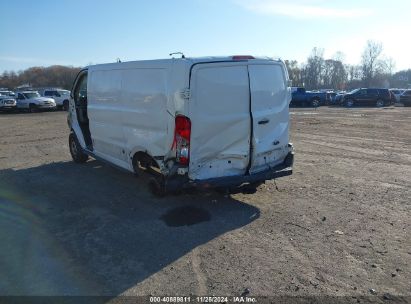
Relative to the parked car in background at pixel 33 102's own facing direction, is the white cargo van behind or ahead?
ahead

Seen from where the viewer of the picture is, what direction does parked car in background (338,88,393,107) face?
facing to the left of the viewer

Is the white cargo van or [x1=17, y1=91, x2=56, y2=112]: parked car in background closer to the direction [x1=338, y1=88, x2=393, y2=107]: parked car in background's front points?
the parked car in background

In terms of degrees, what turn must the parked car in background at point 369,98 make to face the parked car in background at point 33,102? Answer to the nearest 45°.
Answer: approximately 45° to its left

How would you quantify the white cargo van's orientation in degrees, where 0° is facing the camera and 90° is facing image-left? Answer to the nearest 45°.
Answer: approximately 135°

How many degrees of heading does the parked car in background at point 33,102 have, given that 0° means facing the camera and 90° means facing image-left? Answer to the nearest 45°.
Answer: approximately 315°

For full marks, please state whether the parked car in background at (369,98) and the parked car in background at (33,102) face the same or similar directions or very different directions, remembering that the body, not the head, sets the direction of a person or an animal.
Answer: very different directions

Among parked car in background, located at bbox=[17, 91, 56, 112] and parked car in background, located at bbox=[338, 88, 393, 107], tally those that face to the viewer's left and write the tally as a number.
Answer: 1
